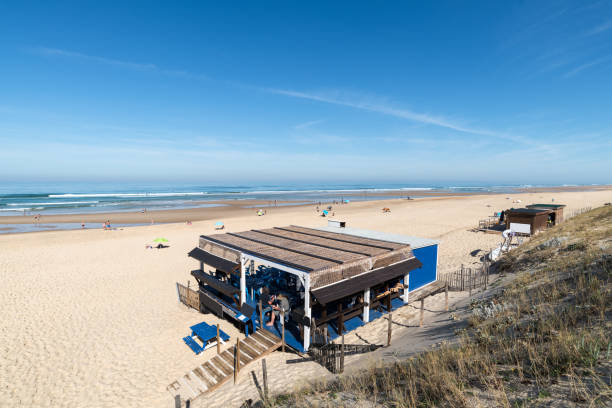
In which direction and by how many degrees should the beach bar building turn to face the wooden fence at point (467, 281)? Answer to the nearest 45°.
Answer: approximately 180°

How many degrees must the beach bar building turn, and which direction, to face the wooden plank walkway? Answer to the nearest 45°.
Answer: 0° — it already faces it

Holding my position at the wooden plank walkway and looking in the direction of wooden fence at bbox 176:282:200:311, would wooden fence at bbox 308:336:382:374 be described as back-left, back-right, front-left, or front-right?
back-right

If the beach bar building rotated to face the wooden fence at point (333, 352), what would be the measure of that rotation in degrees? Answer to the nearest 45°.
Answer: approximately 45° to its left

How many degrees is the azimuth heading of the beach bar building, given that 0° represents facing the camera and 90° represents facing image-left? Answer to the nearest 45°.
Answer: approximately 45°

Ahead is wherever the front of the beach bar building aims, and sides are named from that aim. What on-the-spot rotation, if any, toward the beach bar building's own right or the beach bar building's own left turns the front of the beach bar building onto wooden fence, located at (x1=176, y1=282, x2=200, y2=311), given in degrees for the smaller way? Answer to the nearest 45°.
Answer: approximately 45° to the beach bar building's own right
